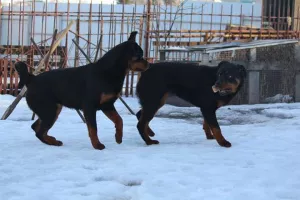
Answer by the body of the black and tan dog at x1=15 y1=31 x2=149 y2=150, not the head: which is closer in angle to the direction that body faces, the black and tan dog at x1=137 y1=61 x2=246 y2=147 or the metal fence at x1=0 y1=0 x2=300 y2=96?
the black and tan dog

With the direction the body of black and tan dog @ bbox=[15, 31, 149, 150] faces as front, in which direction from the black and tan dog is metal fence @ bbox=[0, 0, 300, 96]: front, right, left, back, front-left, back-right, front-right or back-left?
left

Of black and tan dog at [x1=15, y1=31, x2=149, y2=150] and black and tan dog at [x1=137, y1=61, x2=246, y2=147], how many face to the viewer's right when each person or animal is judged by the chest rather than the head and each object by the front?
2

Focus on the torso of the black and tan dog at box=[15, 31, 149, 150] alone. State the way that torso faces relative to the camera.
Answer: to the viewer's right

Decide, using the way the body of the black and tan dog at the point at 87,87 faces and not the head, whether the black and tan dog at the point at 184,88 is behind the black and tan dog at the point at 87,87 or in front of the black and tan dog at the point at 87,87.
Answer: in front

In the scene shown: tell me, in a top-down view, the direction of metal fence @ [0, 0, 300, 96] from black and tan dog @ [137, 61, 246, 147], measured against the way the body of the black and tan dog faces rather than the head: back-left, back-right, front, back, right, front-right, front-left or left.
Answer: left

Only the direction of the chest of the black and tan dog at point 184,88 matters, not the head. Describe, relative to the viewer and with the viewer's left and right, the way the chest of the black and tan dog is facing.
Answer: facing to the right of the viewer
